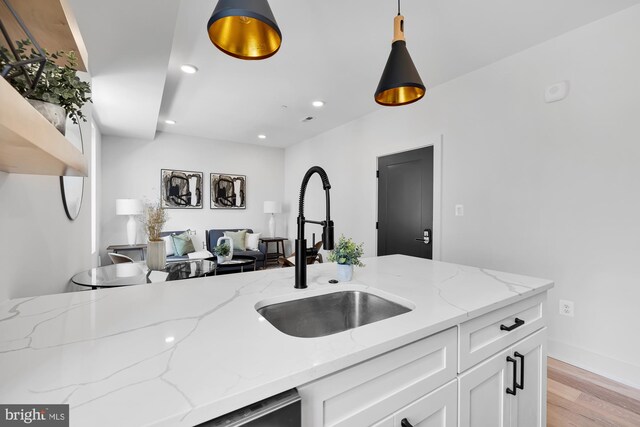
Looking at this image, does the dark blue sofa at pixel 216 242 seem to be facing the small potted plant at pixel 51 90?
yes

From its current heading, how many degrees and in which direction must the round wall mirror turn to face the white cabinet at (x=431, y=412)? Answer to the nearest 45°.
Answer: approximately 90° to its right

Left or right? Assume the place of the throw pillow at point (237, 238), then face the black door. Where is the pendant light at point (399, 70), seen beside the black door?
right

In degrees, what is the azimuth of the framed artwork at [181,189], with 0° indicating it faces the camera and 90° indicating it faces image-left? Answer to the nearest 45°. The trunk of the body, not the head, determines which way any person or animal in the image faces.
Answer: approximately 0°

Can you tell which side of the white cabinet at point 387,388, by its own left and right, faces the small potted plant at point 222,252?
back

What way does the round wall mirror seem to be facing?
to the viewer's right

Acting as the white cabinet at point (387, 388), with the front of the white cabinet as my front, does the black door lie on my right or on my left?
on my left

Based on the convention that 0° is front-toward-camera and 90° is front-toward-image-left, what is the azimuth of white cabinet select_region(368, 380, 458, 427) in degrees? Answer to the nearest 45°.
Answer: approximately 315°

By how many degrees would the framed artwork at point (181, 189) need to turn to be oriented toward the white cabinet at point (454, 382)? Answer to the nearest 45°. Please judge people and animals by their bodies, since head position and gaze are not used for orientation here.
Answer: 0° — it already faces it

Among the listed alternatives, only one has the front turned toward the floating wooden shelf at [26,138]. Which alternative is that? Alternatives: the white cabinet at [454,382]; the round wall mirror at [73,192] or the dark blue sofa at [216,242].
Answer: the dark blue sofa
